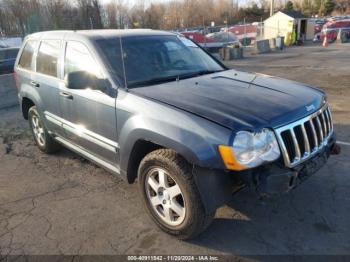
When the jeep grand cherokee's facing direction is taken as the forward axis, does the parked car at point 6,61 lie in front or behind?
behind

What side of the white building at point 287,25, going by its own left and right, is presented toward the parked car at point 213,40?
right

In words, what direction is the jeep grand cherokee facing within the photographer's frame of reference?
facing the viewer and to the right of the viewer

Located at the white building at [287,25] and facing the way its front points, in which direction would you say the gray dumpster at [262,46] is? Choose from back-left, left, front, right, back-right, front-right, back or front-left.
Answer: front-right

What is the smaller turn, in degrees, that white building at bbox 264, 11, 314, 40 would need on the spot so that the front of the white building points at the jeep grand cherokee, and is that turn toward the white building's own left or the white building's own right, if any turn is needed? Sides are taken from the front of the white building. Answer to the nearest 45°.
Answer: approximately 45° to the white building's own right

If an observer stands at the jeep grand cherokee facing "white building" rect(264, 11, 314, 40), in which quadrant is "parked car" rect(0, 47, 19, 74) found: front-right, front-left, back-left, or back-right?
front-left

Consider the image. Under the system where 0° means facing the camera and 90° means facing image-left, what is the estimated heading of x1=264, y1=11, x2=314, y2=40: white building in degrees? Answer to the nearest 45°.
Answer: approximately 315°

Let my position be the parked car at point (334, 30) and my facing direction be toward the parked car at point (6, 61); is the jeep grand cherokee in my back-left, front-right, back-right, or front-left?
front-left

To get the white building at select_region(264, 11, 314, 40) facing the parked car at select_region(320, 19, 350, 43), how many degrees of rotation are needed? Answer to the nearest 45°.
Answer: approximately 45° to its left

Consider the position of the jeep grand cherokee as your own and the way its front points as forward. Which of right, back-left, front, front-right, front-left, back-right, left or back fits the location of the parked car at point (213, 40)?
back-left

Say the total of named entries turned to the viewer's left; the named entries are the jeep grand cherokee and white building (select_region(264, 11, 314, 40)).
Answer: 0
